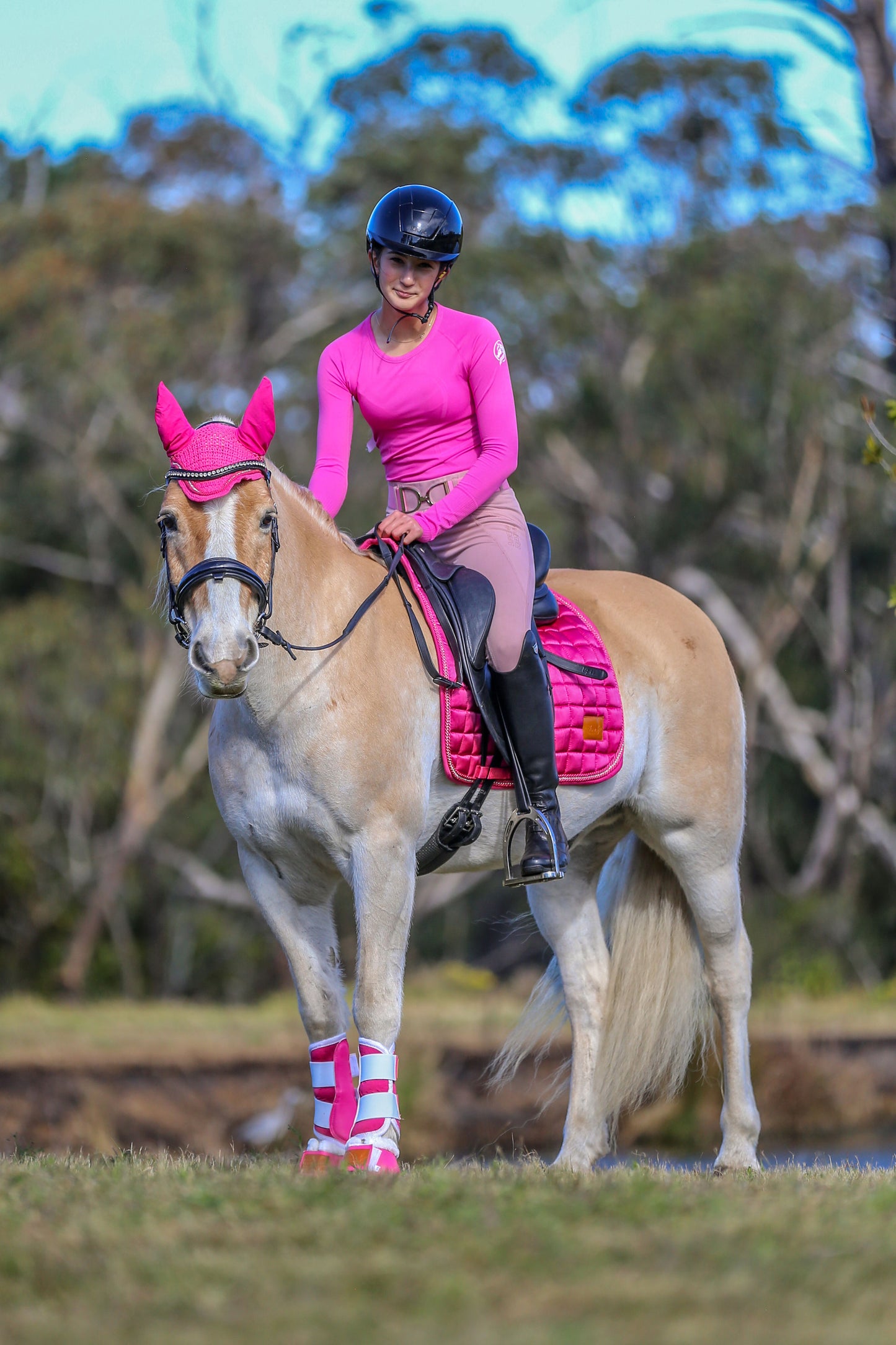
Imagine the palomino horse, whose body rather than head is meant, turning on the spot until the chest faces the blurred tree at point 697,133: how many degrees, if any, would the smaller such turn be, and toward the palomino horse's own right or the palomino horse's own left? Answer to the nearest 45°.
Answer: approximately 135° to the palomino horse's own right

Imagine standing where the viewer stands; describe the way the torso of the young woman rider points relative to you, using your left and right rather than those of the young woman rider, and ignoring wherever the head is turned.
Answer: facing the viewer and to the left of the viewer

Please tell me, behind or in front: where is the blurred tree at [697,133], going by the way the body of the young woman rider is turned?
behind
